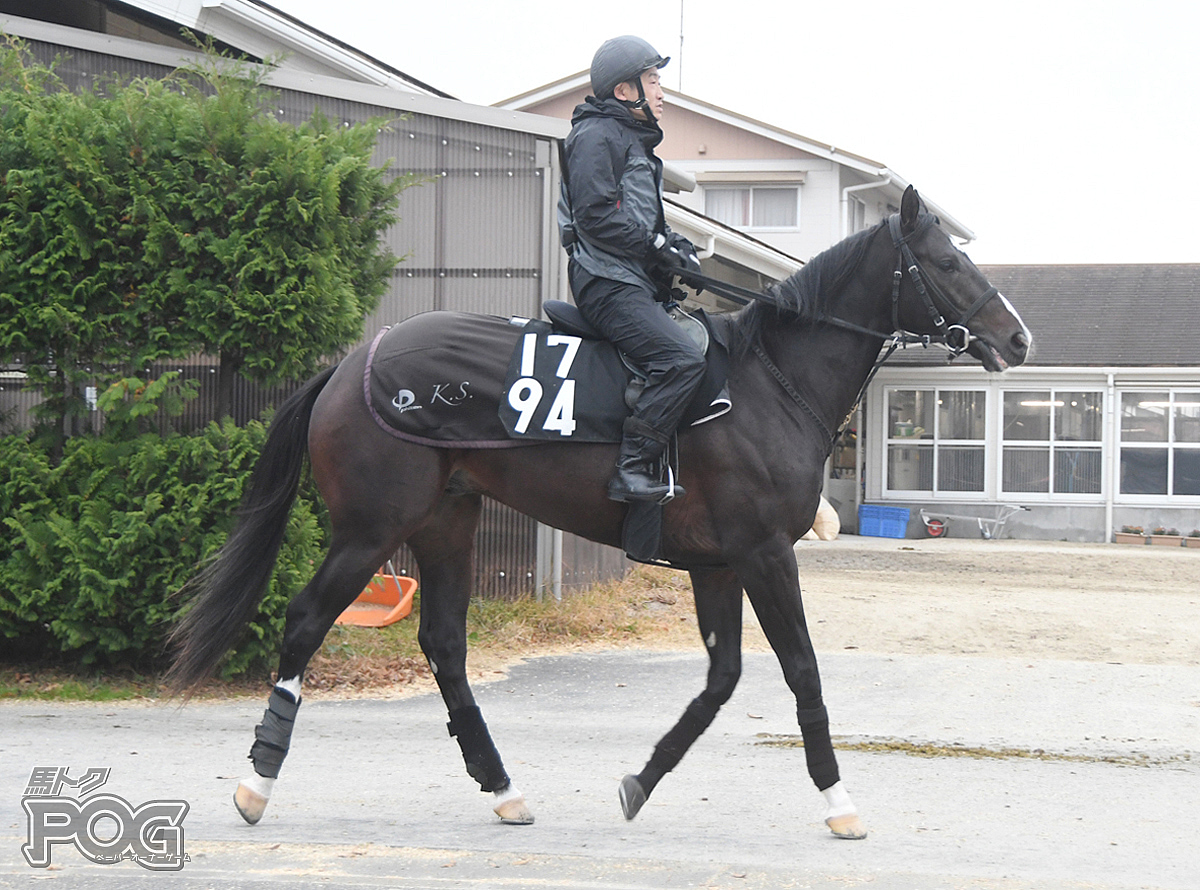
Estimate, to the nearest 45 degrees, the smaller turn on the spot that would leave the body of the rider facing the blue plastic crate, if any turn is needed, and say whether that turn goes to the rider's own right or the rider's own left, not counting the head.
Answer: approximately 90° to the rider's own left

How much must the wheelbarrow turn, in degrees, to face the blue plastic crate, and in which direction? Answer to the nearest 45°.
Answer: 0° — it already faces it

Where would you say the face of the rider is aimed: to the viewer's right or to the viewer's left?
to the viewer's right

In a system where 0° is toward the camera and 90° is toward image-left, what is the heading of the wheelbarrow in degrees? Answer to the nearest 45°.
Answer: approximately 90°

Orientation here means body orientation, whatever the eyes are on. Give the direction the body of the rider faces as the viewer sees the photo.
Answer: to the viewer's right

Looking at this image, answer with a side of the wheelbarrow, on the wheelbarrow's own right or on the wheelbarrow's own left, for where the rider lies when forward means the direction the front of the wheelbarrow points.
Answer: on the wheelbarrow's own left

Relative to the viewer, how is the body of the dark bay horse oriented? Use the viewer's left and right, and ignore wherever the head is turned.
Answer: facing to the right of the viewer

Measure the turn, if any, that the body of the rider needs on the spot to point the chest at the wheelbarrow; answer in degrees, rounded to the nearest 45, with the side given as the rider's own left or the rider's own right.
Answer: approximately 90° to the rider's own left

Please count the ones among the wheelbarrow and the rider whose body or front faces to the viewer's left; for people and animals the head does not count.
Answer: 1

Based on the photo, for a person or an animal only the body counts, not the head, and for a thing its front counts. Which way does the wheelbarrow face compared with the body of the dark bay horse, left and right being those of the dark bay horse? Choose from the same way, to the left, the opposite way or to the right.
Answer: the opposite way

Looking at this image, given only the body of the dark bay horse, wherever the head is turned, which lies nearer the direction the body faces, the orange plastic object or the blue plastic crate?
the blue plastic crate

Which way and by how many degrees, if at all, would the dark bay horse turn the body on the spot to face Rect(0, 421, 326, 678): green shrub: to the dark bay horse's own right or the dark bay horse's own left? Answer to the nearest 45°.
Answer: approximately 135° to the dark bay horse's own left
